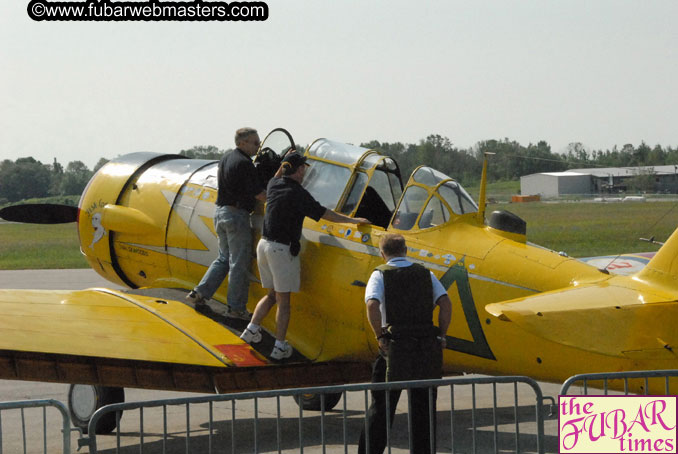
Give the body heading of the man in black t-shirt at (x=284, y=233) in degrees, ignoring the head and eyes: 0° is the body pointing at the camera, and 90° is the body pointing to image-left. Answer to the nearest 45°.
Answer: approximately 225°

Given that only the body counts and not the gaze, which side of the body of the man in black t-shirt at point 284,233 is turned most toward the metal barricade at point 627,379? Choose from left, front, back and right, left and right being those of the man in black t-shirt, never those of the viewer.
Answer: right

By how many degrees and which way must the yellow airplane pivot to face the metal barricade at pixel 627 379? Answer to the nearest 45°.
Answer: approximately 180°

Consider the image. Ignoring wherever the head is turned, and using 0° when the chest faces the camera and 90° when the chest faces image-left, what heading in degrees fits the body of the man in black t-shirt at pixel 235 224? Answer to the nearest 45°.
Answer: approximately 225°

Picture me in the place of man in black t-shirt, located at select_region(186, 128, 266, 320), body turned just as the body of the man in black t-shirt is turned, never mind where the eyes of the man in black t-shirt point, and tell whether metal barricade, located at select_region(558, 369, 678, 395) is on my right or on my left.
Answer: on my right

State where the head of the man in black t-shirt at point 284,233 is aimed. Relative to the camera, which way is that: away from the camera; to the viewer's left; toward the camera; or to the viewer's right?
to the viewer's right

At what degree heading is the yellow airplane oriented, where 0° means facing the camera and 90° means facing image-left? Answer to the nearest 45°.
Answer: approximately 135°

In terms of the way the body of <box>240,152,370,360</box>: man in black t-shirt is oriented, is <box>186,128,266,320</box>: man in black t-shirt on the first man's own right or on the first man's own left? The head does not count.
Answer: on the first man's own left
